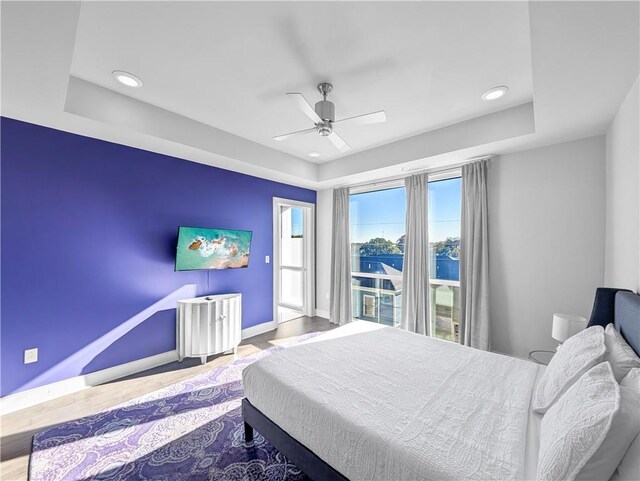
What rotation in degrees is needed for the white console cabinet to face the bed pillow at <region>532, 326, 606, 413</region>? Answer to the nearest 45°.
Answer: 0° — it already faces it

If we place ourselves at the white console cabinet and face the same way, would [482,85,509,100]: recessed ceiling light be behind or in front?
in front

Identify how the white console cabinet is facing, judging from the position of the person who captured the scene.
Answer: facing the viewer and to the right of the viewer

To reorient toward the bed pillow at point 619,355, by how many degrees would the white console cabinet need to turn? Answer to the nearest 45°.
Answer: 0° — it already faces it

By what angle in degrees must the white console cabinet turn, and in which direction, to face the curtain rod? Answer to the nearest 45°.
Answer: approximately 45° to its left

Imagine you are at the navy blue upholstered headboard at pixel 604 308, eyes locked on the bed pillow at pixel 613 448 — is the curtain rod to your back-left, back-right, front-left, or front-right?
back-right

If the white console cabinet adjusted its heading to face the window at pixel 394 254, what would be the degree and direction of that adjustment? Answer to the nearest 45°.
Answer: approximately 45° to its left

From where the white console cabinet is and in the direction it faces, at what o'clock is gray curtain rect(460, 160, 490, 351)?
The gray curtain is roughly at 11 o'clock from the white console cabinet.

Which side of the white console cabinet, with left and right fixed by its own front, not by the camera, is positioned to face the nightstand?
front

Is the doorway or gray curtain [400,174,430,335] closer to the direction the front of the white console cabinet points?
the gray curtain

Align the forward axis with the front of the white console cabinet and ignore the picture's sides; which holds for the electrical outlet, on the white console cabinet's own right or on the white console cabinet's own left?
on the white console cabinet's own right

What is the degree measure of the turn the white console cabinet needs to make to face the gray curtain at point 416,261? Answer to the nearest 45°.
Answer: approximately 45° to its left

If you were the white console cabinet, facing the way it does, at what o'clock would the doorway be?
The doorway is roughly at 9 o'clock from the white console cabinet.
